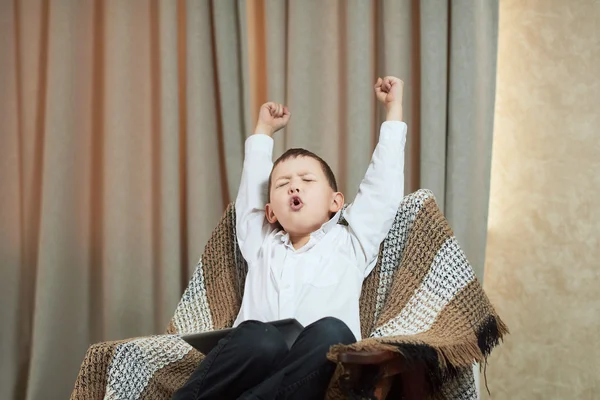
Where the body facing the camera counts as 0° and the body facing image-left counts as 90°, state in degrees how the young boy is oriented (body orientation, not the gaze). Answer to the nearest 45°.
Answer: approximately 45°
